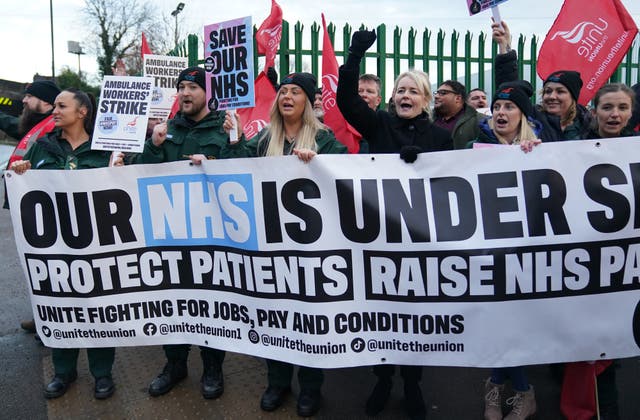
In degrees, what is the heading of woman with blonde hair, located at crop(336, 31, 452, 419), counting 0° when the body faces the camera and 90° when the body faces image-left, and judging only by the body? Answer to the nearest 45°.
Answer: approximately 0°

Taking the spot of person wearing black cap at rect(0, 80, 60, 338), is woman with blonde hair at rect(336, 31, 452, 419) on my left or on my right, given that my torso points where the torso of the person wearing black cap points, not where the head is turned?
on my left

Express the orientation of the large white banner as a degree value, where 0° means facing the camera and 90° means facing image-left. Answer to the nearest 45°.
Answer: approximately 0°

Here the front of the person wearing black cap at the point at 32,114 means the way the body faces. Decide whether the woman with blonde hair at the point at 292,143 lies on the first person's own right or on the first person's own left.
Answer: on the first person's own left
